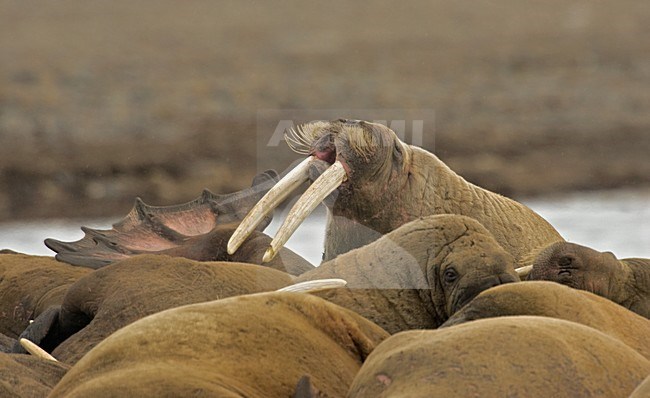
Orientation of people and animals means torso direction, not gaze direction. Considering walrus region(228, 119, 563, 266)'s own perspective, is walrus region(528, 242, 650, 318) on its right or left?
on its left

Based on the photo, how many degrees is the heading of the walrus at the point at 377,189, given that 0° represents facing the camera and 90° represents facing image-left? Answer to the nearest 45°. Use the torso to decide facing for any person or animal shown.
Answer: approximately 45°
